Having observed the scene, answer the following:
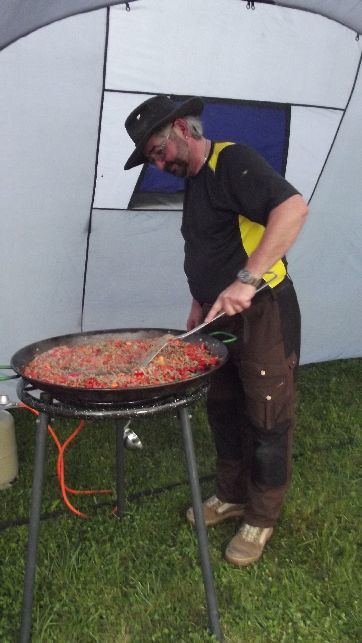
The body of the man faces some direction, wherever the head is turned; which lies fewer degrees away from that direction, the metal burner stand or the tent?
the metal burner stand

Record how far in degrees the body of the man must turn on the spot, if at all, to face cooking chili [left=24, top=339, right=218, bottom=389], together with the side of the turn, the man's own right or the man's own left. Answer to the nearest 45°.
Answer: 0° — they already face it

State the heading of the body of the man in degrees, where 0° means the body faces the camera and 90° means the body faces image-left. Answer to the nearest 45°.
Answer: approximately 45°

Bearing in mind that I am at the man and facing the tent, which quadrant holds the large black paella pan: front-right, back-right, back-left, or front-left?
back-left

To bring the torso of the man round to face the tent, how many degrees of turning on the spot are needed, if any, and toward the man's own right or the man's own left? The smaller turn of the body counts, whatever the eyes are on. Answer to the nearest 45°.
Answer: approximately 90° to the man's own right

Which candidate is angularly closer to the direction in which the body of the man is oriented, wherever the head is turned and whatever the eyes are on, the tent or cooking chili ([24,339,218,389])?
the cooking chili
